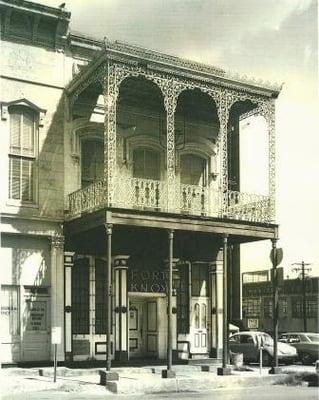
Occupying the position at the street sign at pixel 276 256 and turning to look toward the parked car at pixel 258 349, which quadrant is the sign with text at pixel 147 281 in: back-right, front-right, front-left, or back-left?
front-left

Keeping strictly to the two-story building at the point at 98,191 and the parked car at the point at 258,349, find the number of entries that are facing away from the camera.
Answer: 0

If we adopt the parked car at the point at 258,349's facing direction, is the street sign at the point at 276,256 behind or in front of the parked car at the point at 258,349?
in front

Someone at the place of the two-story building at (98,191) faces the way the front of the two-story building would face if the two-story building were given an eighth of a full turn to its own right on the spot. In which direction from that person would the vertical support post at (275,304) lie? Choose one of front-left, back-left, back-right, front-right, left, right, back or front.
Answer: left

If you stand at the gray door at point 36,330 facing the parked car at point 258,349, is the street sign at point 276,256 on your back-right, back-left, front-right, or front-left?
front-right

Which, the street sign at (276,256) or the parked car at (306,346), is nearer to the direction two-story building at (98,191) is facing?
the street sign

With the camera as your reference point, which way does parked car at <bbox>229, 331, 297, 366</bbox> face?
facing the viewer and to the right of the viewer

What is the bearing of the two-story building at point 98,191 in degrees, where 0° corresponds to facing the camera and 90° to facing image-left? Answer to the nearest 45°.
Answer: approximately 315°
